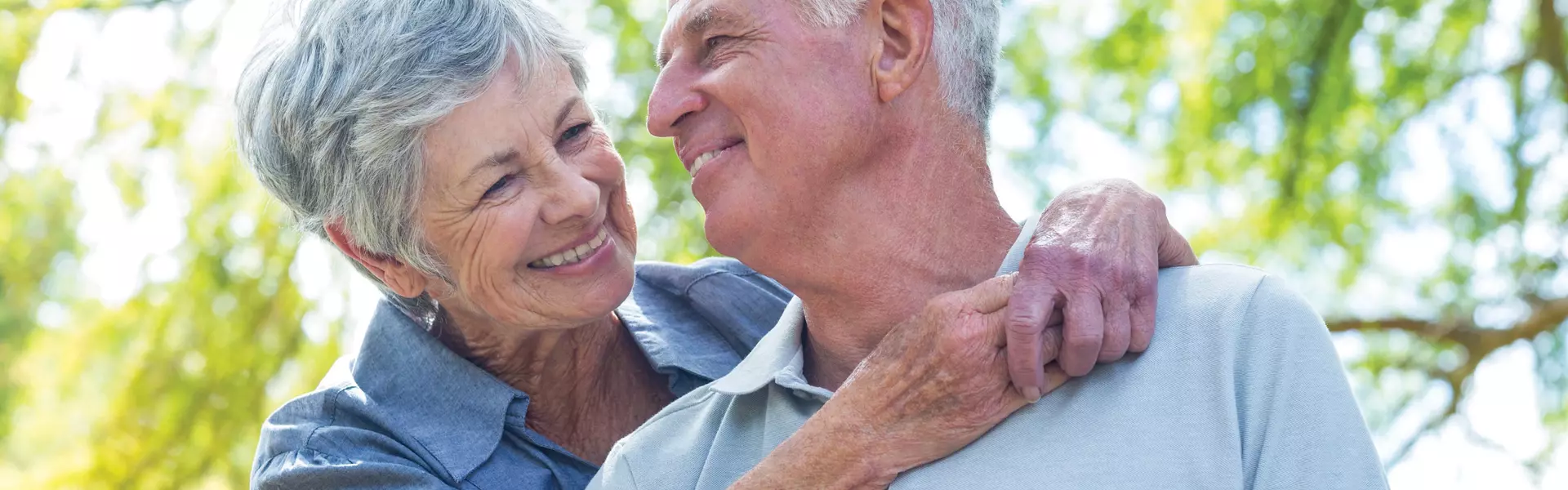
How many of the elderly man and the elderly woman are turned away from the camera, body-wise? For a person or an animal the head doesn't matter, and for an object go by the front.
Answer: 0

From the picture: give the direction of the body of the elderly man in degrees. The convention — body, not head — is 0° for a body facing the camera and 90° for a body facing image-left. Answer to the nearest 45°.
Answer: approximately 45°

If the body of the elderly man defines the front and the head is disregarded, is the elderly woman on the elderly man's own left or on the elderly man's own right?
on the elderly man's own right

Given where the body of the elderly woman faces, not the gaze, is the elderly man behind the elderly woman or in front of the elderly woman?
in front

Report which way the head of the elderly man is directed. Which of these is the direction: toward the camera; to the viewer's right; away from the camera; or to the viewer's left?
to the viewer's left

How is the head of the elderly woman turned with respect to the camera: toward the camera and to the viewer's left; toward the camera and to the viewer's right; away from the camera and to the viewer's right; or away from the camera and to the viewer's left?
toward the camera and to the viewer's right

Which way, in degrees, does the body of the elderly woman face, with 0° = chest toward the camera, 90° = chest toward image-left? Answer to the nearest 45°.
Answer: approximately 315°
